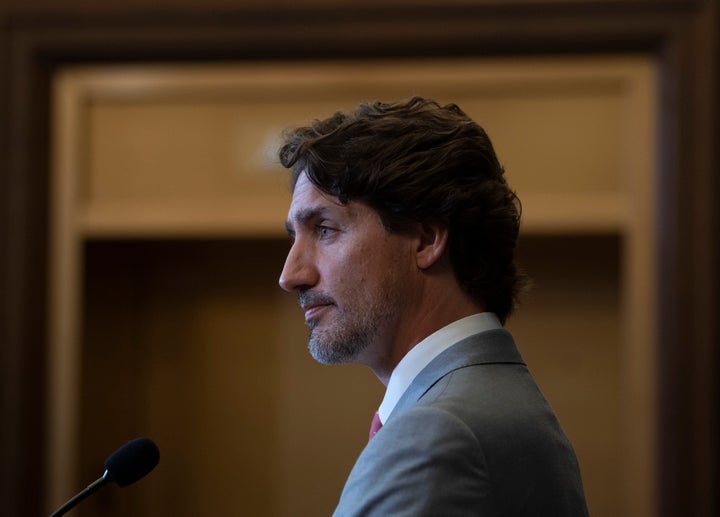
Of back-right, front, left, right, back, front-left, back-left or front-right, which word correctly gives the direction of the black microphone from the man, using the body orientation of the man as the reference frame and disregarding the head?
front

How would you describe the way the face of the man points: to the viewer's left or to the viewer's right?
to the viewer's left

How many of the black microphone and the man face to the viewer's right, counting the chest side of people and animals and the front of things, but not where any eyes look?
1

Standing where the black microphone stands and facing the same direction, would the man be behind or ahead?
ahead

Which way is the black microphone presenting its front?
to the viewer's right

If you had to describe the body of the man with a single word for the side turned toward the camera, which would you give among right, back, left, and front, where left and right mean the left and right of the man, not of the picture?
left
